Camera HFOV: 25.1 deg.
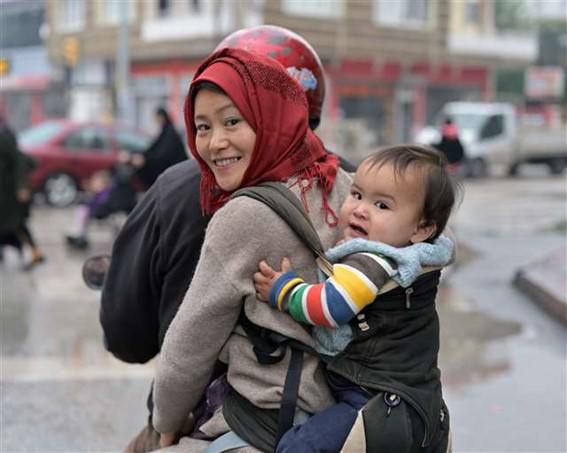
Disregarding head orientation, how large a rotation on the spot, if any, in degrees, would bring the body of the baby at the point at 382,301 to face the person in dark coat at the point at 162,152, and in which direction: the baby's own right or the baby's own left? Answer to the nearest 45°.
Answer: approximately 90° to the baby's own right

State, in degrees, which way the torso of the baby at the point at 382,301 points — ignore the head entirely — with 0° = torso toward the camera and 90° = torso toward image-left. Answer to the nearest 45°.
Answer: approximately 90°

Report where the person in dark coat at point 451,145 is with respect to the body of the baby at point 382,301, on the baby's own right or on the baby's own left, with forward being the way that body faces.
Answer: on the baby's own right

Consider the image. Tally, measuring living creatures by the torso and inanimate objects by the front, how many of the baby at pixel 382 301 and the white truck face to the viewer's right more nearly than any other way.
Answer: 0

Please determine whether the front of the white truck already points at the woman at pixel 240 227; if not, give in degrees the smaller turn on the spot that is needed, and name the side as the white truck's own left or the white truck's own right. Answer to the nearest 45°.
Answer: approximately 45° to the white truck's own left

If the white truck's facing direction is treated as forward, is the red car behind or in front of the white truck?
in front

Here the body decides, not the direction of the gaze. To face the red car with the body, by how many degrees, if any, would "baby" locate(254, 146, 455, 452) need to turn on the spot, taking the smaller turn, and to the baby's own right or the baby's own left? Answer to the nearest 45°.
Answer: approximately 90° to the baby's own right

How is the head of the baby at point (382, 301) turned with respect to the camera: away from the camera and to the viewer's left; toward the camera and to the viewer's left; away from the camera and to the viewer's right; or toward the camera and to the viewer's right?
toward the camera and to the viewer's left

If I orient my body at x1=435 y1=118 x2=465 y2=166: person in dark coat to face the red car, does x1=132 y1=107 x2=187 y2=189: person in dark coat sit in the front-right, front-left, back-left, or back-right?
front-left

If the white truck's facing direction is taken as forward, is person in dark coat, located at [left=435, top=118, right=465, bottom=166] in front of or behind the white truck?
in front

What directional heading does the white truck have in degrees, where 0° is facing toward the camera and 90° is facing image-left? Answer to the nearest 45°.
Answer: approximately 45°

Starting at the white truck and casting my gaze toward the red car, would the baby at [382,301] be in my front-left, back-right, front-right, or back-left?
front-left

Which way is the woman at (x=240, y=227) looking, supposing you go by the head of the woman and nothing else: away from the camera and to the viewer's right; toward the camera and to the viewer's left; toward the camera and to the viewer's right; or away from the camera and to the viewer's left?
toward the camera and to the viewer's left
